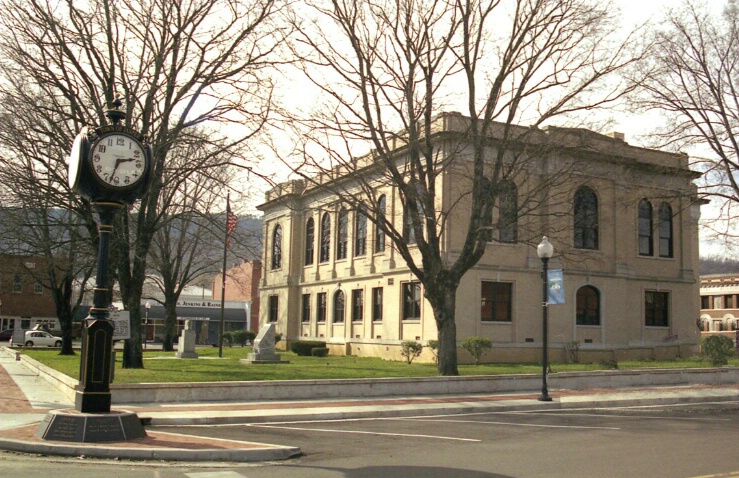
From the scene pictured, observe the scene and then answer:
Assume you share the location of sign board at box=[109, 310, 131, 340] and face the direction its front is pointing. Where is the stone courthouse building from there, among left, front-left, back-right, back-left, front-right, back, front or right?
back-left

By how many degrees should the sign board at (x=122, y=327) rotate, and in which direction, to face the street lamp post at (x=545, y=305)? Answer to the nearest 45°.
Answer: approximately 90° to its left

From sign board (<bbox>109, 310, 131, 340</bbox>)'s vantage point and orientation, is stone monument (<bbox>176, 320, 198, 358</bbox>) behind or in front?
behind

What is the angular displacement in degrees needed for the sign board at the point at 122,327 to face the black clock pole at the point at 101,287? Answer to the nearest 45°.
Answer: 0° — it already faces it
